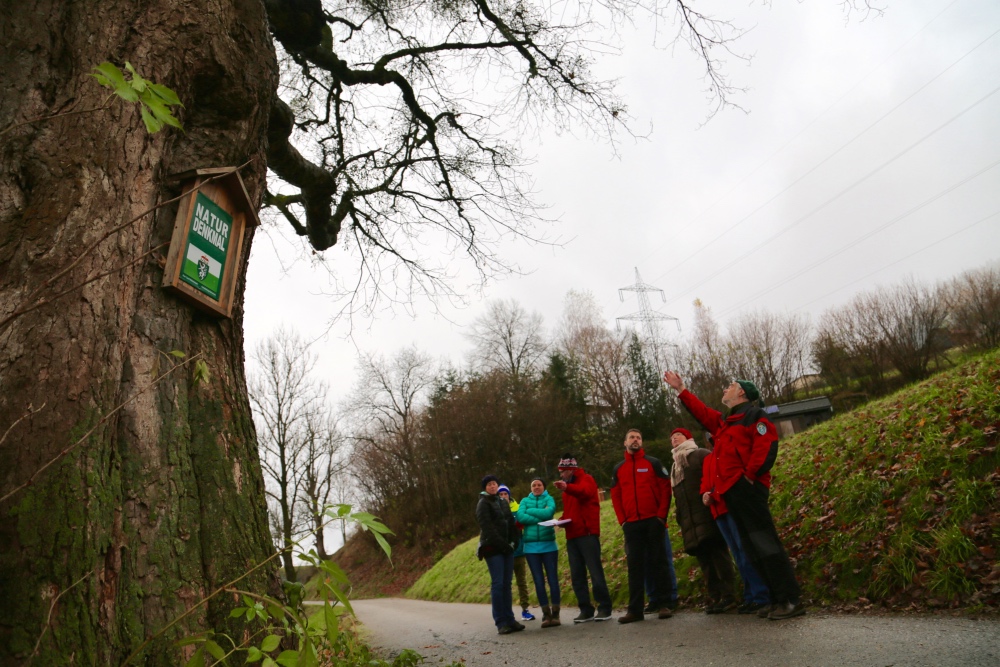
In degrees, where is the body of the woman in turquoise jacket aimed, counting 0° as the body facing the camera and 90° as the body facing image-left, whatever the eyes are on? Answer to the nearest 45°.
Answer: approximately 0°

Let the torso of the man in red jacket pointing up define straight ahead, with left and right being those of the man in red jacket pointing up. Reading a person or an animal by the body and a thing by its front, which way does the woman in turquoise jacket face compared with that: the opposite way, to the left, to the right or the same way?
to the left

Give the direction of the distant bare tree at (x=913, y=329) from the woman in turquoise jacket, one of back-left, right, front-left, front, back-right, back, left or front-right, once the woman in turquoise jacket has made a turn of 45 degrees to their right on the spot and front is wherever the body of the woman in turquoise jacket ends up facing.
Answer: back

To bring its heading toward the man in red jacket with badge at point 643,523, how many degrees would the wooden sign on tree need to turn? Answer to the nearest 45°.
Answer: approximately 90° to its left

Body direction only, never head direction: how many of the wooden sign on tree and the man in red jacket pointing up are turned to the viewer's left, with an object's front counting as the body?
1

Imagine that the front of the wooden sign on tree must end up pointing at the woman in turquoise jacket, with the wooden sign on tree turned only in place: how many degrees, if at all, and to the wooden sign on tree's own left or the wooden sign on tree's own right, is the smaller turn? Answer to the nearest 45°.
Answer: approximately 90° to the wooden sign on tree's own left

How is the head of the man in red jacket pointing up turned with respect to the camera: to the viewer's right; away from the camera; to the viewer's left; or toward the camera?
to the viewer's left

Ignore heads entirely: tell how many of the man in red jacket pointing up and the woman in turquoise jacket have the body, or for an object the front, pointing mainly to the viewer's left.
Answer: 1

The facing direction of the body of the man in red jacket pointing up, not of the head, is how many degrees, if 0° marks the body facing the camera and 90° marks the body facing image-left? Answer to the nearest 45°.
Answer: approximately 90°
